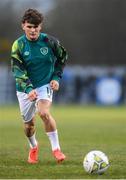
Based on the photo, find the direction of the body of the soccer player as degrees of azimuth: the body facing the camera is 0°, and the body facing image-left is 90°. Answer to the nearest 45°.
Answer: approximately 0°
